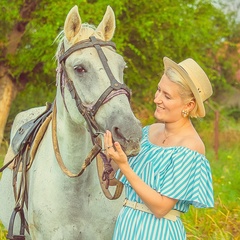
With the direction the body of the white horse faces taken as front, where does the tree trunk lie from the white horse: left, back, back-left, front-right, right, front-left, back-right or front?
back-left

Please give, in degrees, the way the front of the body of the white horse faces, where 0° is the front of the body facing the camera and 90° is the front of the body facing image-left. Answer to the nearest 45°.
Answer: approximately 315°
